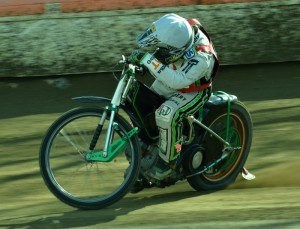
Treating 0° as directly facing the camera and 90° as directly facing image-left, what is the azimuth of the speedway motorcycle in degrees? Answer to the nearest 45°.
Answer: approximately 45°

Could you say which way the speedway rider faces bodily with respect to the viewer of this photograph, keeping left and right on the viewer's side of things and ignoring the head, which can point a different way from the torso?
facing the viewer and to the left of the viewer
